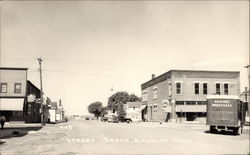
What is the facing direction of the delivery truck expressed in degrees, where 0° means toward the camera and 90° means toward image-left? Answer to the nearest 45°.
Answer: approximately 180°
